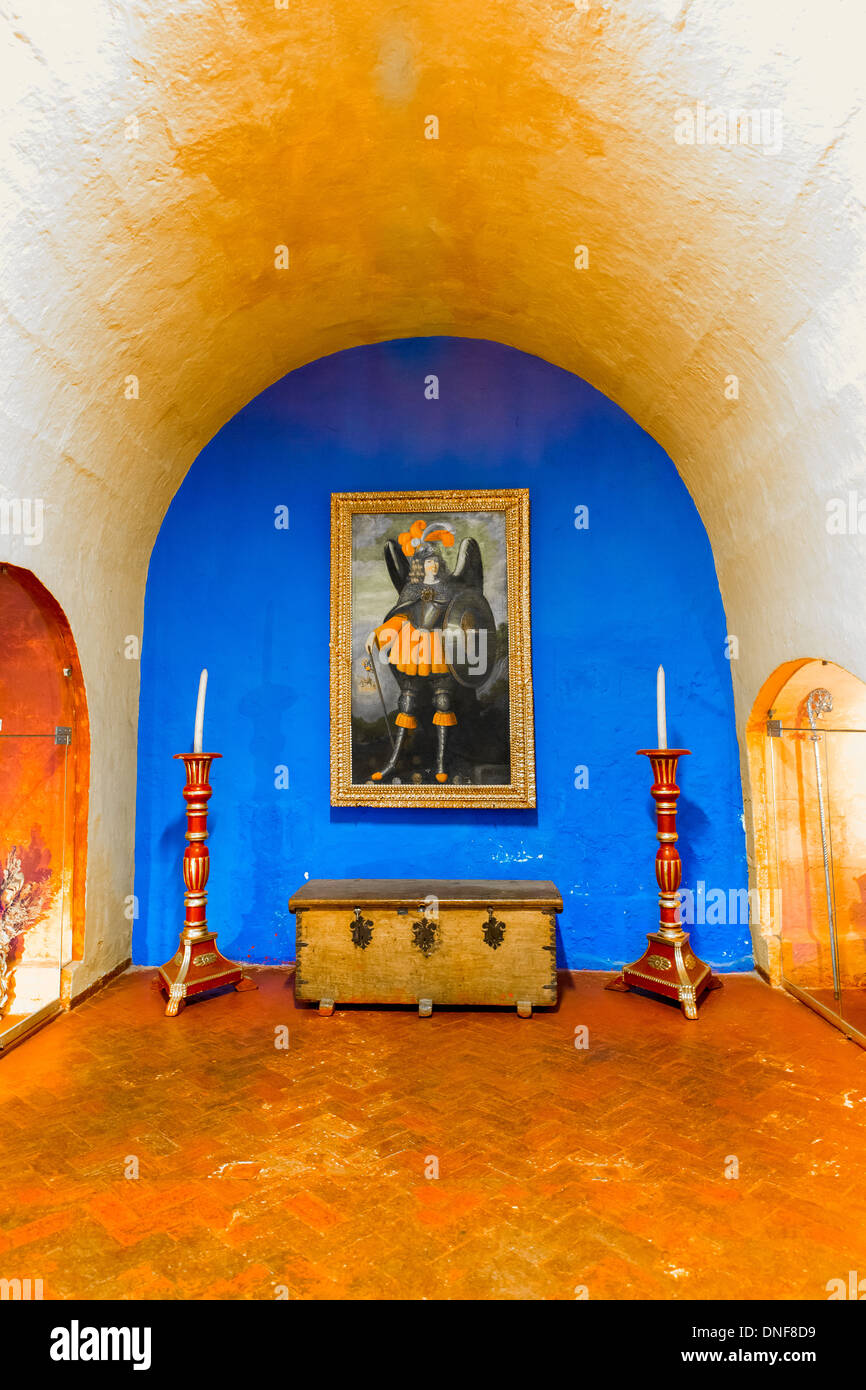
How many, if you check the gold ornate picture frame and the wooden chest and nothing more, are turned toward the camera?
2

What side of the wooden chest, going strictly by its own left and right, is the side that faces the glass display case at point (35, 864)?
right

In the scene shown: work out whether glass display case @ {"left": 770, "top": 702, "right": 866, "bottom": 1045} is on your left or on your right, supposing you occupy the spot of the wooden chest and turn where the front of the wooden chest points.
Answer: on your left

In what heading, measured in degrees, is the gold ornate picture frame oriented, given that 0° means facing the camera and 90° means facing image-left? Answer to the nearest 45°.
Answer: approximately 0°

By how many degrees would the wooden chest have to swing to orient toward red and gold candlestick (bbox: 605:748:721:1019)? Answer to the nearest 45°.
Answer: approximately 90° to its left

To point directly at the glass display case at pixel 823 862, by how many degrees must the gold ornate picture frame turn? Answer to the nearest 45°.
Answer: approximately 90° to its left
